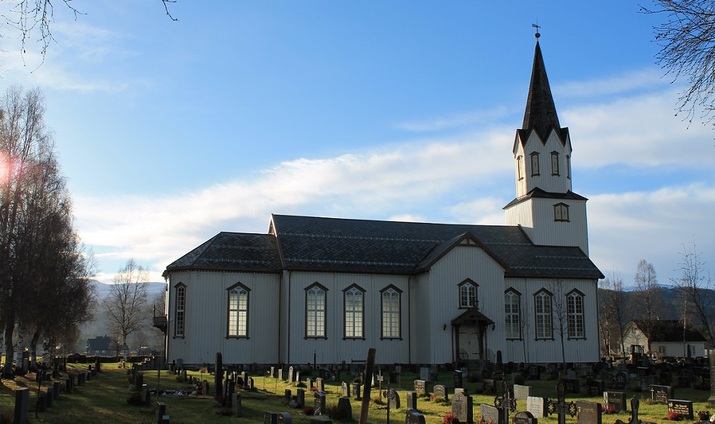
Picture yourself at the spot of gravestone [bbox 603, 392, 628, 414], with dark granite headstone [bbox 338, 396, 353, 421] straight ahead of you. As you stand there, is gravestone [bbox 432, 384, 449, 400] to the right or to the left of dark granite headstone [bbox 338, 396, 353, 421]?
right

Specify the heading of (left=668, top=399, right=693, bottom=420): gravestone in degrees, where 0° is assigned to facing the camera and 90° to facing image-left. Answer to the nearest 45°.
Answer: approximately 45°

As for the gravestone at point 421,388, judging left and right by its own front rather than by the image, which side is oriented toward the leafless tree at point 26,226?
right

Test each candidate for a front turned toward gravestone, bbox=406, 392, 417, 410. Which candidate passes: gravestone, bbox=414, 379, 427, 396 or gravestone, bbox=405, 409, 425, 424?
gravestone, bbox=414, 379, 427, 396

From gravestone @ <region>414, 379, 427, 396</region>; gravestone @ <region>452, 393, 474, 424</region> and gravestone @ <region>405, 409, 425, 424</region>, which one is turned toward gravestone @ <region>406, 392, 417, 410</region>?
gravestone @ <region>414, 379, 427, 396</region>

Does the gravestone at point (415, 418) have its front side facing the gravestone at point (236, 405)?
no

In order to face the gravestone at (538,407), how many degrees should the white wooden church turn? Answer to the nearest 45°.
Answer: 0° — it already faces it

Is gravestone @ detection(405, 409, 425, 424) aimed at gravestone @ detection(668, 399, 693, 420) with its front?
no

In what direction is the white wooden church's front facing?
to the viewer's right

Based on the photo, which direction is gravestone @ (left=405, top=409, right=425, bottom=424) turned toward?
toward the camera

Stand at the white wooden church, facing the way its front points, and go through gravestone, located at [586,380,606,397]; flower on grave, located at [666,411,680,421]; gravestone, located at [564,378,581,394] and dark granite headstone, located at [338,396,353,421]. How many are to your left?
0

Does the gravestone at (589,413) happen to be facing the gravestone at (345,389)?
no

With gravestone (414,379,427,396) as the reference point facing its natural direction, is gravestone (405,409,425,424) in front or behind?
in front

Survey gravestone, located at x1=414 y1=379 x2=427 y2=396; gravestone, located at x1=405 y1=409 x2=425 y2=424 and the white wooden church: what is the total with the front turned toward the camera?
2

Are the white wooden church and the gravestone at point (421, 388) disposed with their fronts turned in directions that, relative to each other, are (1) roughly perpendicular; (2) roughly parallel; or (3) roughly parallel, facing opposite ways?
roughly parallel

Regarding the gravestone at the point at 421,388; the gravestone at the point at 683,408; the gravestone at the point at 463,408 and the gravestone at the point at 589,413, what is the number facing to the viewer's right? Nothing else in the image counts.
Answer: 0

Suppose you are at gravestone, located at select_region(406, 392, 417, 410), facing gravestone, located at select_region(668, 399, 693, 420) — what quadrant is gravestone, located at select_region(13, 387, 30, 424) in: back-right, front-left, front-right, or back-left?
back-right
